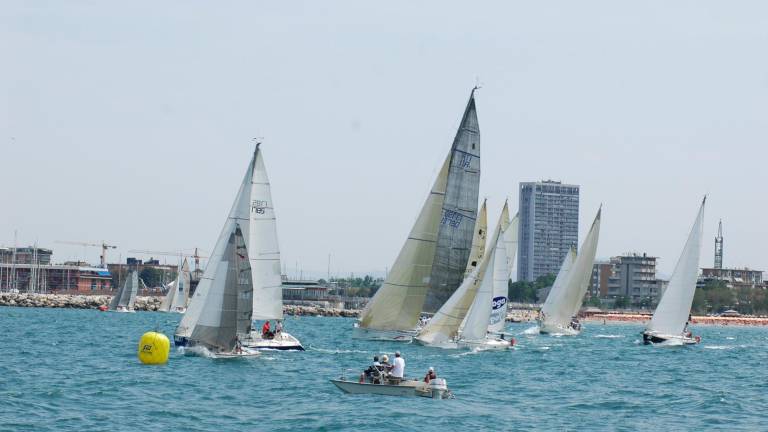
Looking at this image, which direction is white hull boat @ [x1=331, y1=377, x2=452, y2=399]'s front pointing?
to the viewer's left
